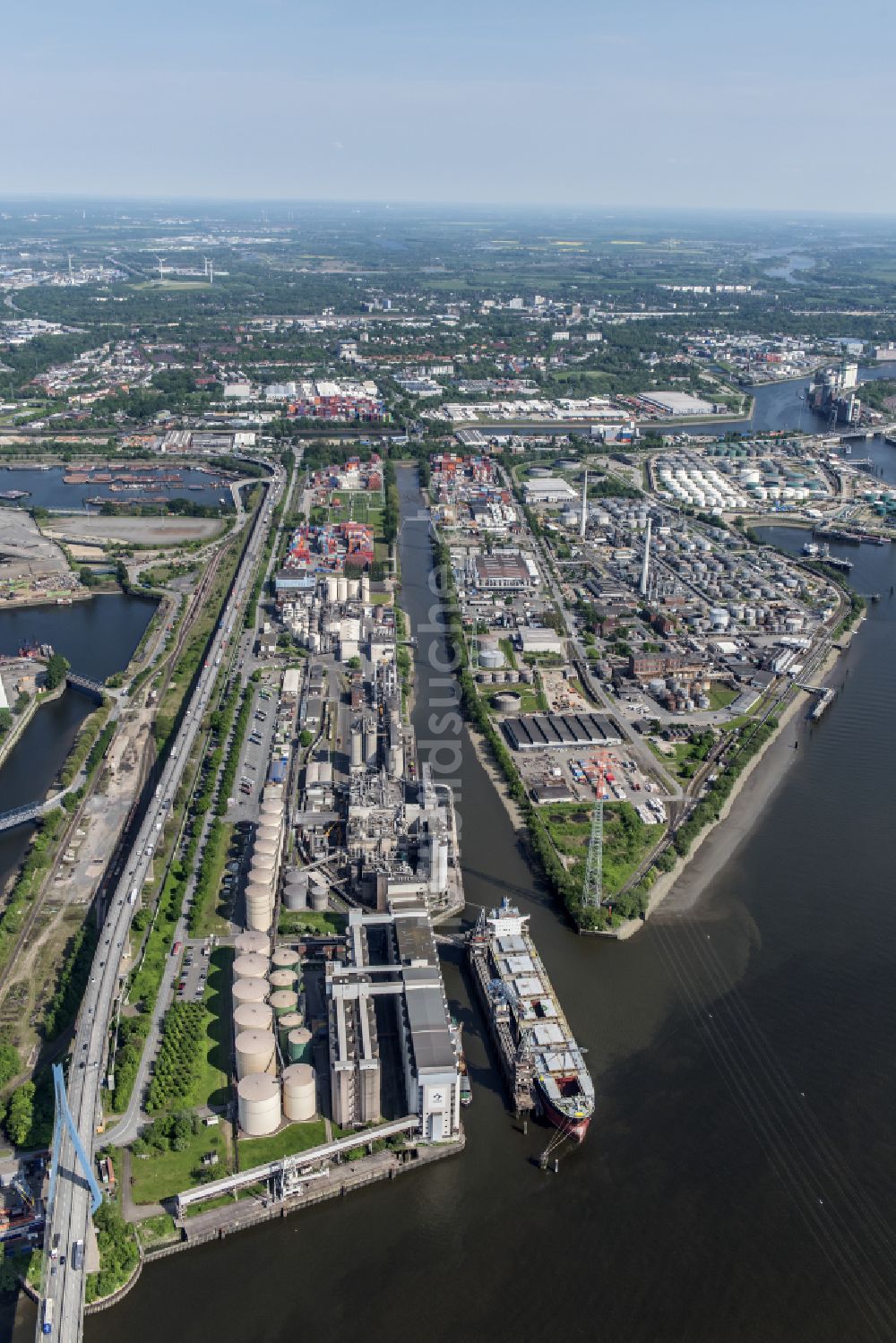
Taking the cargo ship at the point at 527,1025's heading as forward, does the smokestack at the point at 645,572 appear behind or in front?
behind

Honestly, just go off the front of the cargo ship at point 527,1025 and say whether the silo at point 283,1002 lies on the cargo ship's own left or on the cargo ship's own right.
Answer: on the cargo ship's own right

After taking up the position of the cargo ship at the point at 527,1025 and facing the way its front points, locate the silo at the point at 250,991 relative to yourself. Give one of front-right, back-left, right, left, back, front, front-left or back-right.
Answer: right

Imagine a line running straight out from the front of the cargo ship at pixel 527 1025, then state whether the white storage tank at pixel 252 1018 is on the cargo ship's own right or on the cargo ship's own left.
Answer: on the cargo ship's own right

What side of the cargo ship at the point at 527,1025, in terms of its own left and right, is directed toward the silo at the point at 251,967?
right

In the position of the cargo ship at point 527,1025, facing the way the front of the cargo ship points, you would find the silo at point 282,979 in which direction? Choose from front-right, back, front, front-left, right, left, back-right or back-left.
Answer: right

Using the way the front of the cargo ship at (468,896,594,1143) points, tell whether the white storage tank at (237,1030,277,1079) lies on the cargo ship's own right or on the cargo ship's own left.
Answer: on the cargo ship's own right

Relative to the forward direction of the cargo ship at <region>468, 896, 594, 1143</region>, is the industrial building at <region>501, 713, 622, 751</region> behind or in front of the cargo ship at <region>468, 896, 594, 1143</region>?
behind

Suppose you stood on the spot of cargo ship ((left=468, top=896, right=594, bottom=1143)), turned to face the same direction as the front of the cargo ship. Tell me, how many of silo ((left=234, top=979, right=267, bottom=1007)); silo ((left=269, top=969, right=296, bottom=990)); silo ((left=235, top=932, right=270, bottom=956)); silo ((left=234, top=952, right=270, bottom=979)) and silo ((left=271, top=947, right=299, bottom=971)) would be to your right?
5

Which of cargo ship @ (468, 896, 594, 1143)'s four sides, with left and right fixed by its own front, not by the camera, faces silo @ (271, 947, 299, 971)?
right

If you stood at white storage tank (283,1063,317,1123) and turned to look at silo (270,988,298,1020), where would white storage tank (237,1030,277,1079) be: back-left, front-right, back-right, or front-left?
front-left

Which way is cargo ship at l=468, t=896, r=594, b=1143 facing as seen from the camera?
toward the camera
